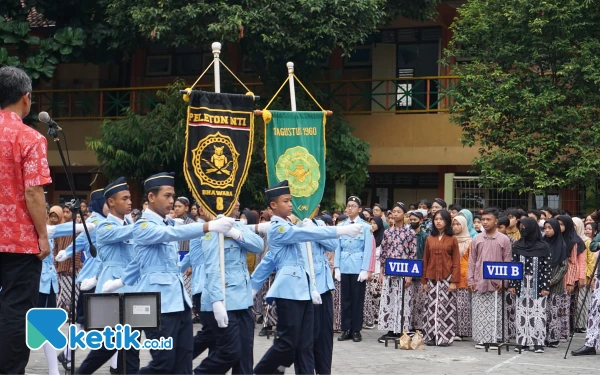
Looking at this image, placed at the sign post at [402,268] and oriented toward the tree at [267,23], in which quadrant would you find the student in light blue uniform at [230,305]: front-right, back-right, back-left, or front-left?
back-left

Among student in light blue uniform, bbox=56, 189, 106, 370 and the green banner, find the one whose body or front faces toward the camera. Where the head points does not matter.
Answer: the green banner

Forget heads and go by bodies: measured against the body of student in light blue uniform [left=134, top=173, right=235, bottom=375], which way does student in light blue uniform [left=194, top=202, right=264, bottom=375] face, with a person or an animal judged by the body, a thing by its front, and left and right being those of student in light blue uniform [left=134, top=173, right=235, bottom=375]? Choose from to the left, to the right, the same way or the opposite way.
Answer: the same way

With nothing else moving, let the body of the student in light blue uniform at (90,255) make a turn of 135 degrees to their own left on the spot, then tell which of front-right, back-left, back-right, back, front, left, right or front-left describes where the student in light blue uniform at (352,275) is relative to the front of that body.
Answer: right

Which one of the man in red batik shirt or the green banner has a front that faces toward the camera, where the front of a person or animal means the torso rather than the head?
the green banner

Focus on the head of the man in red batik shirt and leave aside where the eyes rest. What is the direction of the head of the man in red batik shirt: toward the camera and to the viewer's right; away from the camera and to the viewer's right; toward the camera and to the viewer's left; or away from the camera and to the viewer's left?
away from the camera and to the viewer's right

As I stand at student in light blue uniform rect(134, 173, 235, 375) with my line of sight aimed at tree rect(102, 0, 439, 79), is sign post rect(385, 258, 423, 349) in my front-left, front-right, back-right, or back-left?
front-right

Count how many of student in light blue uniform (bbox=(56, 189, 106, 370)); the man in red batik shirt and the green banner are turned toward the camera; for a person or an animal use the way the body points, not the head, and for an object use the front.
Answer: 1

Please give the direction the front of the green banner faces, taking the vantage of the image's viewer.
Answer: facing the viewer

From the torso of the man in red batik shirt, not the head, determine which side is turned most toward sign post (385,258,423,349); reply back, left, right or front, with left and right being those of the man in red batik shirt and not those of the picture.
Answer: front

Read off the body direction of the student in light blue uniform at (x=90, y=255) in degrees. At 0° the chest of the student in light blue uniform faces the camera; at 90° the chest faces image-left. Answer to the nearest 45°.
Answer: approximately 270°

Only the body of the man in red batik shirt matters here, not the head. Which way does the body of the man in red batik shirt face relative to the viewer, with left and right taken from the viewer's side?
facing away from the viewer and to the right of the viewer

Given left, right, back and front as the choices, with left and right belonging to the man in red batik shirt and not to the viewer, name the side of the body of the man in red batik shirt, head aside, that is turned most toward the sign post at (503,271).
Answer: front

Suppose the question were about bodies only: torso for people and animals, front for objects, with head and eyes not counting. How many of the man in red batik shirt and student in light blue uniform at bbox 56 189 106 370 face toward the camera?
0

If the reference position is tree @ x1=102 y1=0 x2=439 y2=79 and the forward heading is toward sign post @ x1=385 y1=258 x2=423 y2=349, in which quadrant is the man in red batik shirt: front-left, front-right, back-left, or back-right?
front-right
